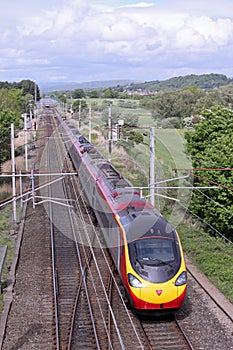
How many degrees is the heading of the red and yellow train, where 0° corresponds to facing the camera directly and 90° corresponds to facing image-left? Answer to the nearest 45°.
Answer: approximately 0°

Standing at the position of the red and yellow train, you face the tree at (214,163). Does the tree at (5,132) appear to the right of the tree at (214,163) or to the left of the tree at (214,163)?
left

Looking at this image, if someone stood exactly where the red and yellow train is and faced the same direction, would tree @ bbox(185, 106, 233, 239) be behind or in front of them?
behind

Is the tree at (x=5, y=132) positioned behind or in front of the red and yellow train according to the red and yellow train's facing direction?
behind
